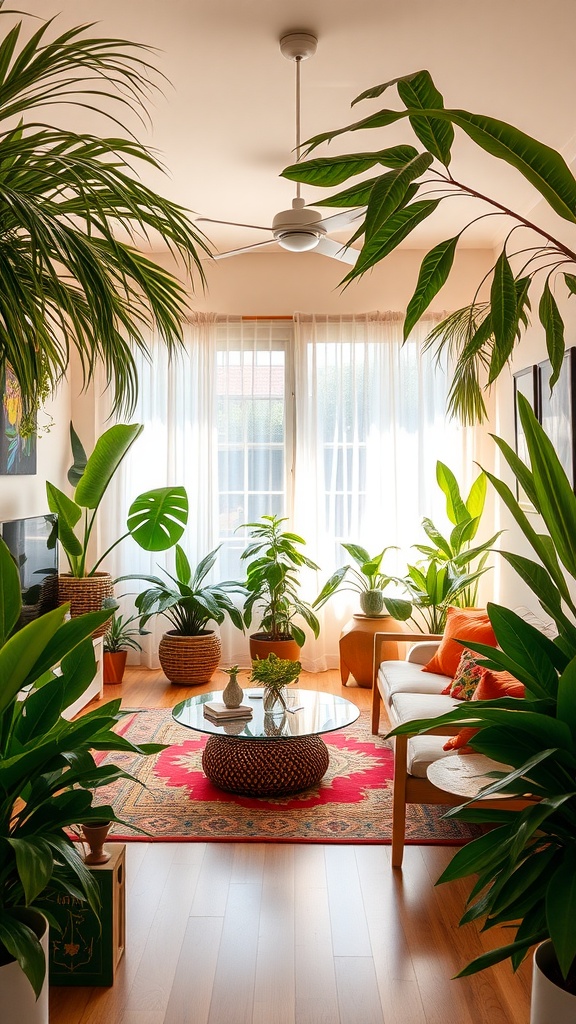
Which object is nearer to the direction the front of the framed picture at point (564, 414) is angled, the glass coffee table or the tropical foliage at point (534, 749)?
the glass coffee table

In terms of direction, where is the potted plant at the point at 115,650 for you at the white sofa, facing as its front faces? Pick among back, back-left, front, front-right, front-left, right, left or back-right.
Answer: front-right

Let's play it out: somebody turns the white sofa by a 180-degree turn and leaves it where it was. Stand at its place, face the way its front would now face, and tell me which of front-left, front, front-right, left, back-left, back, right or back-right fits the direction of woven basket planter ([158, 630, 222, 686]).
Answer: back-left

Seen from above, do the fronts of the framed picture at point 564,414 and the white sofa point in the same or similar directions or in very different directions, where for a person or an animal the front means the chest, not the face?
same or similar directions

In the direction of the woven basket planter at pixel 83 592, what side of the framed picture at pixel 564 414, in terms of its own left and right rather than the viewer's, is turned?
front

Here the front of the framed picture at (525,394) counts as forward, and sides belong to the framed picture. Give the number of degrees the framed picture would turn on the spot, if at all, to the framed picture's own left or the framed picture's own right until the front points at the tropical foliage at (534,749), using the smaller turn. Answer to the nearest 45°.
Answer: approximately 90° to the framed picture's own left

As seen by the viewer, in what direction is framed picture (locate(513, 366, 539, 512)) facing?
to the viewer's left

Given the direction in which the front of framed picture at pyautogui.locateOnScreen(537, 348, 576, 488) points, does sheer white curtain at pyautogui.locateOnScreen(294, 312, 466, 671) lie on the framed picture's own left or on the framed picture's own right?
on the framed picture's own right

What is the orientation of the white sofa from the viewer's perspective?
to the viewer's left

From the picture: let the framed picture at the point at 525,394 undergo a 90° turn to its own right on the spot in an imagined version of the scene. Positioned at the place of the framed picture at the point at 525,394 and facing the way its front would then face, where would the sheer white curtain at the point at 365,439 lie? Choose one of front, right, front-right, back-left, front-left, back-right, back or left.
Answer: front-left

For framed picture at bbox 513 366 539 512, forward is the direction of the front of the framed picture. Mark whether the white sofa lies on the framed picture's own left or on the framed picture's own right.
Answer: on the framed picture's own left

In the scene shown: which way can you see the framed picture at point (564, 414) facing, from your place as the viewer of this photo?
facing to the left of the viewer
